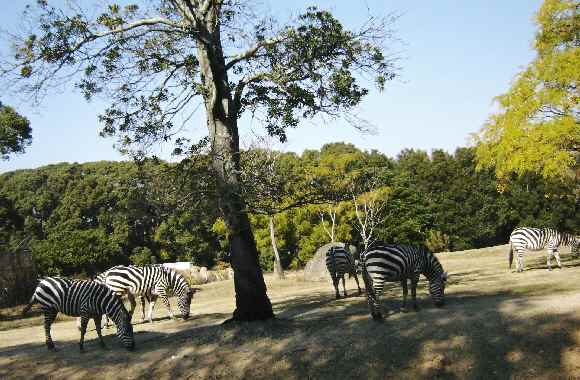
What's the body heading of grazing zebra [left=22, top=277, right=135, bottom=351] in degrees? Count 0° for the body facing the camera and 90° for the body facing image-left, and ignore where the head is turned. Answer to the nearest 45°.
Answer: approximately 270°

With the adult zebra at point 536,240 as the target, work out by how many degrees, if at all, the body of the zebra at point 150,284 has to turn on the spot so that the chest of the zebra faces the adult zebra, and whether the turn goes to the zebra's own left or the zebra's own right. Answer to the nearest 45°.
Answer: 0° — it already faces it

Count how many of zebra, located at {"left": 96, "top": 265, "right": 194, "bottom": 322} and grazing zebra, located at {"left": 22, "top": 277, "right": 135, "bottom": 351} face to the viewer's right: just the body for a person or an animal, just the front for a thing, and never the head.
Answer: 2

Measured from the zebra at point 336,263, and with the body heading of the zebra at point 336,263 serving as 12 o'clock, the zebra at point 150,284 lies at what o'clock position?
the zebra at point 150,284 is roughly at 7 o'clock from the zebra at point 336,263.

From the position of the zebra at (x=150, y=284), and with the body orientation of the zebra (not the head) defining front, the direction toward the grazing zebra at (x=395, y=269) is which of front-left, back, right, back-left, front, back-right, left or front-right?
front-right

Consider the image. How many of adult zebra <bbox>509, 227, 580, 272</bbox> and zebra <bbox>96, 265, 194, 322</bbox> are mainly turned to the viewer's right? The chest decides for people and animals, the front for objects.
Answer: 2

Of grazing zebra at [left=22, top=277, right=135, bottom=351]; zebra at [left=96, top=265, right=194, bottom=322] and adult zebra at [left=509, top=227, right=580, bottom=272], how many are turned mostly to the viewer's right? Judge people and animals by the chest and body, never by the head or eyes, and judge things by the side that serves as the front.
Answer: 3

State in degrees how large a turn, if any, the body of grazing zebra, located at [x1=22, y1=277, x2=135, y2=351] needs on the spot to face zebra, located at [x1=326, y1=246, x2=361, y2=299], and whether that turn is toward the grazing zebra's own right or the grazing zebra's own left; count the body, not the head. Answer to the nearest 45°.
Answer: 0° — it already faces it

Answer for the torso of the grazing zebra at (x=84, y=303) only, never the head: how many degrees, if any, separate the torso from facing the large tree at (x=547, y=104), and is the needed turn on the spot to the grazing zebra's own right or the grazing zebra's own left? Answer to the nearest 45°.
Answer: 0° — it already faces it

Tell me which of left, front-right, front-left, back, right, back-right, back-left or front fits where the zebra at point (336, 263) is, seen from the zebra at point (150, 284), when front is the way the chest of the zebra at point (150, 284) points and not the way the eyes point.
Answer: front

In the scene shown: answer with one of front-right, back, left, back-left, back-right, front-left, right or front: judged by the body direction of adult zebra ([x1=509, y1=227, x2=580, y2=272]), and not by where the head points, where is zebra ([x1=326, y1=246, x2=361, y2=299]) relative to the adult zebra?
back-right

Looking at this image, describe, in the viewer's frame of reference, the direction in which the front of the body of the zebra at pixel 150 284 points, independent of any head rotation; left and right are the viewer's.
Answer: facing to the right of the viewer

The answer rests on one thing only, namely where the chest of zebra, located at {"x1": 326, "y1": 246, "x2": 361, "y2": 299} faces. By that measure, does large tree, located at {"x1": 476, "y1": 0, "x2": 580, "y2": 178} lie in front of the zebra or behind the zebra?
in front

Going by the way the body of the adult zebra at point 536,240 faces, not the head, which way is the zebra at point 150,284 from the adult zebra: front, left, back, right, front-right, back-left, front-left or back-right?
back-right

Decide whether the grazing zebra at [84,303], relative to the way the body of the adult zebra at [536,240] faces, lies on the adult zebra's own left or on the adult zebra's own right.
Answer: on the adult zebra's own right

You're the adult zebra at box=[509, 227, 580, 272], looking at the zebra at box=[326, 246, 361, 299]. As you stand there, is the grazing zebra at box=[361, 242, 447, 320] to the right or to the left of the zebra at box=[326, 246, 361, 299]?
left
